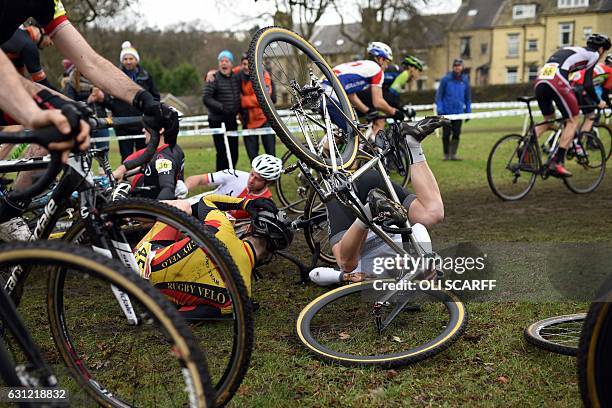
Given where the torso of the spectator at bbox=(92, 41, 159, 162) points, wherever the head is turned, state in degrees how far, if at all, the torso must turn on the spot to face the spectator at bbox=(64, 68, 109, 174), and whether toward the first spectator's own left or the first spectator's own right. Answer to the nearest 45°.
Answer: approximately 90° to the first spectator's own right

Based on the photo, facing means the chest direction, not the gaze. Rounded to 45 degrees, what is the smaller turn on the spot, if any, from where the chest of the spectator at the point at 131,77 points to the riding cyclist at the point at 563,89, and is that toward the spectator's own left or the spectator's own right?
approximately 45° to the spectator's own left

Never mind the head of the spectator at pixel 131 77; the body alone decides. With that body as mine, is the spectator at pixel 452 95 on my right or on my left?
on my left

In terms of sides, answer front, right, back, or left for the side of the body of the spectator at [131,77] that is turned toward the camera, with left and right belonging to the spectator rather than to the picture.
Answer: front

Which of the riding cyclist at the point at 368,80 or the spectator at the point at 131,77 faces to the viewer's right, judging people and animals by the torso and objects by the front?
the riding cyclist

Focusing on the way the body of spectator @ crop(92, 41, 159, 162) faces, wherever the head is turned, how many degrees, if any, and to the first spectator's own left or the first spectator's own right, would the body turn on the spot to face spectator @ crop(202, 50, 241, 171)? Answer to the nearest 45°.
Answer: approximately 90° to the first spectator's own left

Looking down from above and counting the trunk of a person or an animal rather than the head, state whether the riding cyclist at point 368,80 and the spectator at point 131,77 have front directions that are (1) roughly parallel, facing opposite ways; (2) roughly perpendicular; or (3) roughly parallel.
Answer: roughly perpendicular

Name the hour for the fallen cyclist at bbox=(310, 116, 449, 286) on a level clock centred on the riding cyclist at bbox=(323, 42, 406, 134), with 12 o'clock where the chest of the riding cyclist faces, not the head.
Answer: The fallen cyclist is roughly at 3 o'clock from the riding cyclist.

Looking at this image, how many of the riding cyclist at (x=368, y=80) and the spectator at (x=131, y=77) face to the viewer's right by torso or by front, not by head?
1

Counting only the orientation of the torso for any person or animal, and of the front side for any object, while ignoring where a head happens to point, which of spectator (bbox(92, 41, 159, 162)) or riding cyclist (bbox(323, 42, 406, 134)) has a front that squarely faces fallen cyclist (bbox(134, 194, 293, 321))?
the spectator

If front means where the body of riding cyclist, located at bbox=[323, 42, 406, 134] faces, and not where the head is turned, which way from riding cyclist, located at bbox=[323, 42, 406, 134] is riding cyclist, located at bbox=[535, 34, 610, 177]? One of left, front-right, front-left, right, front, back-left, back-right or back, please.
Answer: front
